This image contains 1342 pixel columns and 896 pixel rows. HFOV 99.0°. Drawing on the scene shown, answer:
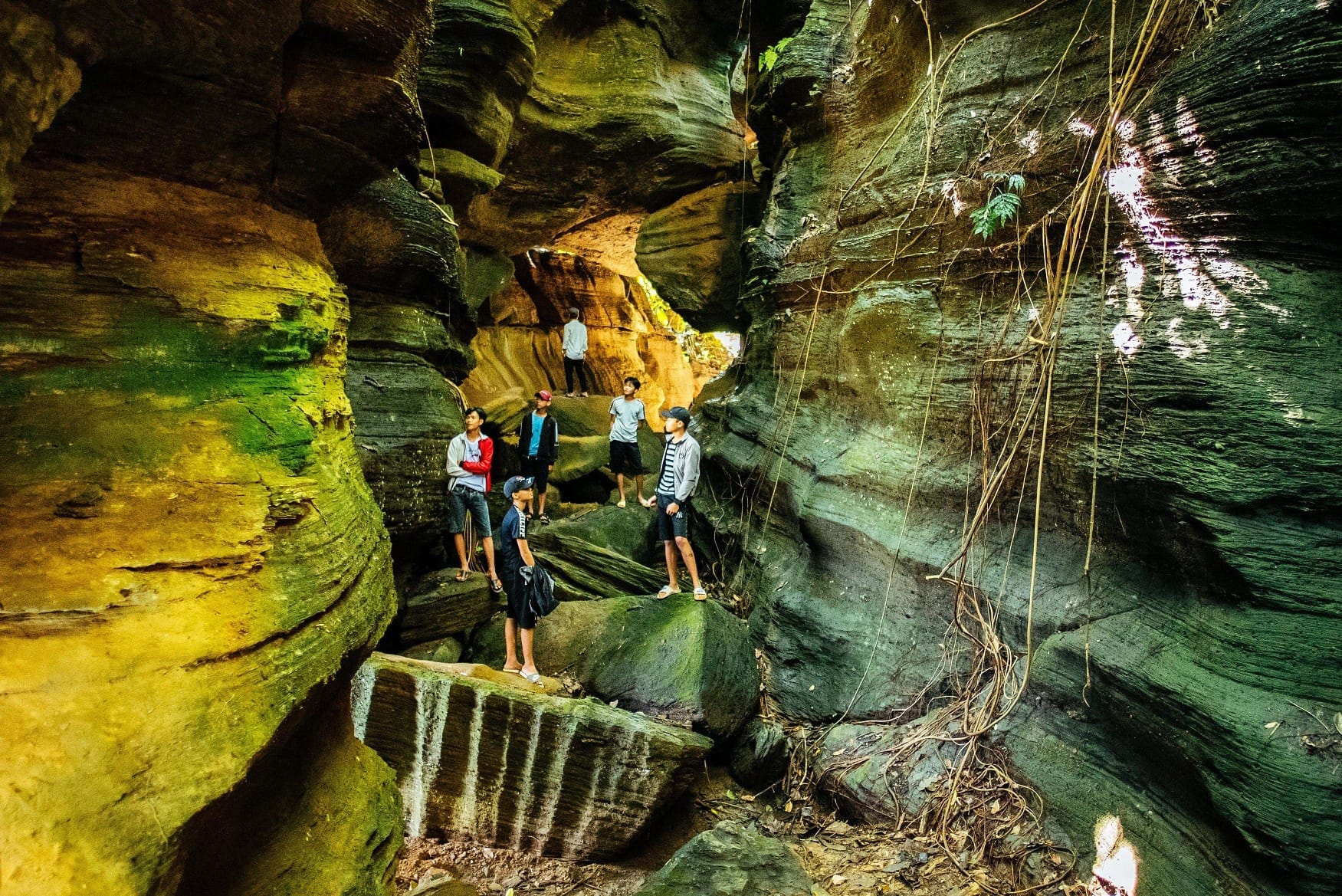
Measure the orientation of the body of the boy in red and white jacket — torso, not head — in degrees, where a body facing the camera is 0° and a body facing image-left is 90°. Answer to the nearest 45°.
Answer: approximately 0°

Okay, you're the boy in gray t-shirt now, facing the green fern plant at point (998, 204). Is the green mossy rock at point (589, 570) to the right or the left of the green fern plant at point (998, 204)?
right

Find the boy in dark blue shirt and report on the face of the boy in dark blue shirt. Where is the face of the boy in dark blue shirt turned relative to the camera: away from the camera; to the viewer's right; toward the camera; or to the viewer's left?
to the viewer's right

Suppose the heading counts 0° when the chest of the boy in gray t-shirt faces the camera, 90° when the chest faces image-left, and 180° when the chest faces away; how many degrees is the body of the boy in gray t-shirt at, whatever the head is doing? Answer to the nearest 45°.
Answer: approximately 0°

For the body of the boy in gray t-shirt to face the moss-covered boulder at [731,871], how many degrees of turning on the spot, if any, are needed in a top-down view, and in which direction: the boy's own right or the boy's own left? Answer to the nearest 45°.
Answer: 0° — they already face it

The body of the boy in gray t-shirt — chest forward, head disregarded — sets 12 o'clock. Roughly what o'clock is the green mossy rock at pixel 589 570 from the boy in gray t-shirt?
The green mossy rock is roughly at 12 o'clock from the boy in gray t-shirt.

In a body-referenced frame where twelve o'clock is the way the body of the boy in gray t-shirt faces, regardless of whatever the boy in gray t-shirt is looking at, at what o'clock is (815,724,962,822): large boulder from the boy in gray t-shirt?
The large boulder is roughly at 11 o'clock from the boy in gray t-shirt.

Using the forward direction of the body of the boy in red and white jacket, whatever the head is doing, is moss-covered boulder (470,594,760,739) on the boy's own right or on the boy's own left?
on the boy's own left

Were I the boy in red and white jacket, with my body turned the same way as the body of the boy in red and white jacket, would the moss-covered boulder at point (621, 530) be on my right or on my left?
on my left

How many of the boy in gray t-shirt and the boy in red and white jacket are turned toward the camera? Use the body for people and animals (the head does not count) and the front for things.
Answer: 2
